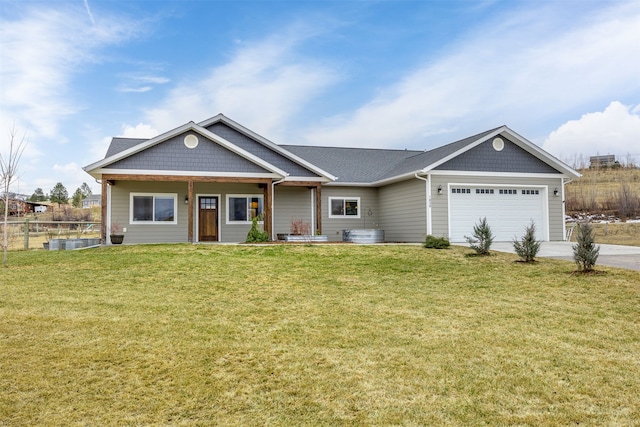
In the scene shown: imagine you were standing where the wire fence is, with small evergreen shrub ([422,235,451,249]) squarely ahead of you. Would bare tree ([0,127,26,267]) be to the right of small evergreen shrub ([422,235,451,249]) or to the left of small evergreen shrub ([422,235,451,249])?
right

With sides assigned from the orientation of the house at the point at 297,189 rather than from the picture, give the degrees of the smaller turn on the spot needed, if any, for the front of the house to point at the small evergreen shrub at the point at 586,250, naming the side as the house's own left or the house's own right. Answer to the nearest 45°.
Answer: approximately 45° to the house's own left

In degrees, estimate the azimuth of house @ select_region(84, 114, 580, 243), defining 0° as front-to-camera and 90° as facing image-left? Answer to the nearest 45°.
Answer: approximately 0°

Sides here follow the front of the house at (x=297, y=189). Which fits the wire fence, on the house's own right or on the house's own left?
on the house's own right

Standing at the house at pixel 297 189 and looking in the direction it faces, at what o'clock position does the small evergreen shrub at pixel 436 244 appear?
The small evergreen shrub is roughly at 10 o'clock from the house.

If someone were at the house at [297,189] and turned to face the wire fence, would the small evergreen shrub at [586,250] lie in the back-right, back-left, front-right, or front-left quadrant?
back-left

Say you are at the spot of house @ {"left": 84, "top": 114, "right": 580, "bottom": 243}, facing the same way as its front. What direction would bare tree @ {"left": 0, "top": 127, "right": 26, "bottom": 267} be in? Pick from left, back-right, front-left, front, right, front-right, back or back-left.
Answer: front-right

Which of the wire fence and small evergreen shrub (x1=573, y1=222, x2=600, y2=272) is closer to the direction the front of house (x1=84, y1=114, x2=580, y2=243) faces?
the small evergreen shrub

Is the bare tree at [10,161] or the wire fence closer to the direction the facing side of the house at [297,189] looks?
the bare tree
